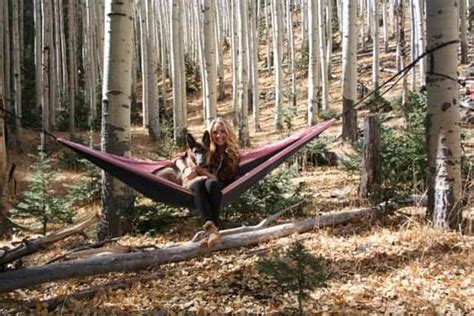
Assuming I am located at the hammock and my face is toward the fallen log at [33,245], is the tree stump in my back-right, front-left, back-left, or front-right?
back-left

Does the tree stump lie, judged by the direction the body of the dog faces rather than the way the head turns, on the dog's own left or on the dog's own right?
on the dog's own left

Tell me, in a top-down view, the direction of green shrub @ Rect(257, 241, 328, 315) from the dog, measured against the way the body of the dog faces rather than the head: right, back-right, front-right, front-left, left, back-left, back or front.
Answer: front-right

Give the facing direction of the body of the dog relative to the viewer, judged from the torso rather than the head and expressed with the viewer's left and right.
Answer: facing the viewer and to the right of the viewer

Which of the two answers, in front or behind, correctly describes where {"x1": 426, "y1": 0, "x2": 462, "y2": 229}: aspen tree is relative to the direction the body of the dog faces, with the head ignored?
in front

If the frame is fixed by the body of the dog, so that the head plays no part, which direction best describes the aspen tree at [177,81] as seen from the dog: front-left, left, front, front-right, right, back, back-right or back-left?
back-left
